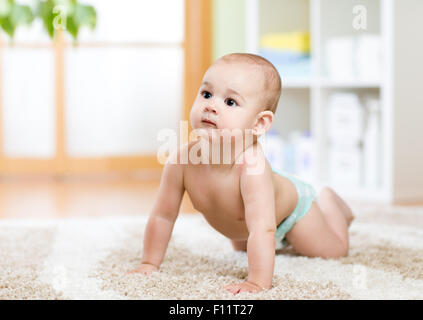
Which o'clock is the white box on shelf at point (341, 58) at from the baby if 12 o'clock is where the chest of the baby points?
The white box on shelf is roughly at 5 o'clock from the baby.

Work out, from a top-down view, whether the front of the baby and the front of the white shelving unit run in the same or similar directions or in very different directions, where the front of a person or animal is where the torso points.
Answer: same or similar directions

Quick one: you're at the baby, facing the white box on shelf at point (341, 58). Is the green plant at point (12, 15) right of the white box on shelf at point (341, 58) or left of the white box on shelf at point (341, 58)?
left

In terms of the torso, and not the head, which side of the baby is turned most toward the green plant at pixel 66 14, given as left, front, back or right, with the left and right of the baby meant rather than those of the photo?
right

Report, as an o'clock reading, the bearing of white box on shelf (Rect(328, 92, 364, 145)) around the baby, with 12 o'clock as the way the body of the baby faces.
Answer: The white box on shelf is roughly at 5 o'clock from the baby.

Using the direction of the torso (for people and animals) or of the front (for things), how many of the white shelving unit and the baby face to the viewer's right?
0

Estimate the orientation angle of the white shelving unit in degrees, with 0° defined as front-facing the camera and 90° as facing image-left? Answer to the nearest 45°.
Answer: approximately 45°

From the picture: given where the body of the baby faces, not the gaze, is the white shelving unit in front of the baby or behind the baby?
behind

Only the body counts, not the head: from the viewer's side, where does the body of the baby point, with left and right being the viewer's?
facing the viewer and to the left of the viewer

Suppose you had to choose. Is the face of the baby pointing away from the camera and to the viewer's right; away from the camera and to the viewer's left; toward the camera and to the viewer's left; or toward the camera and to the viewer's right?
toward the camera and to the viewer's left

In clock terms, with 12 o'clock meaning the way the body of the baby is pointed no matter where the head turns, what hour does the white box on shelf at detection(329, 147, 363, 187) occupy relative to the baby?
The white box on shelf is roughly at 5 o'clock from the baby.
